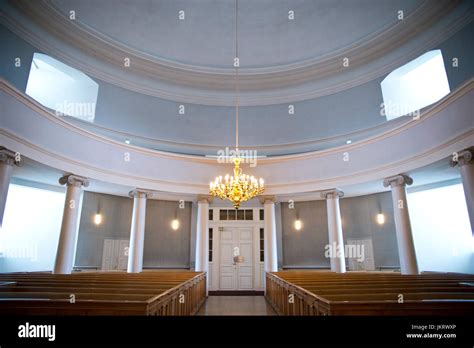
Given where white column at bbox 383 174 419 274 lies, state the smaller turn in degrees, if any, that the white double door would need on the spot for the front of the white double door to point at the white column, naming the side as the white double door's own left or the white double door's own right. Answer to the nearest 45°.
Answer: approximately 45° to the white double door's own left

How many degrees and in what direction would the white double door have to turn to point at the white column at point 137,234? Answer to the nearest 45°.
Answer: approximately 45° to its right

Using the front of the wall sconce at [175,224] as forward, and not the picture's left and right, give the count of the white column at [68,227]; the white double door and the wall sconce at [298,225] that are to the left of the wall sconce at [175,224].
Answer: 2

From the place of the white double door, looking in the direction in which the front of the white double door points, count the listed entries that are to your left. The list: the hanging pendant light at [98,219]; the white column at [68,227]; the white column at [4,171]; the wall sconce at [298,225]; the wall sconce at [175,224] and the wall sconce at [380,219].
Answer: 2

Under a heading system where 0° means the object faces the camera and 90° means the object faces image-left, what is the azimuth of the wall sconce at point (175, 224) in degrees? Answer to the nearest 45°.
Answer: approximately 0°

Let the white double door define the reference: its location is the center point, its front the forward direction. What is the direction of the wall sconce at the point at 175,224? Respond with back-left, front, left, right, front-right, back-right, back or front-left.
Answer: right

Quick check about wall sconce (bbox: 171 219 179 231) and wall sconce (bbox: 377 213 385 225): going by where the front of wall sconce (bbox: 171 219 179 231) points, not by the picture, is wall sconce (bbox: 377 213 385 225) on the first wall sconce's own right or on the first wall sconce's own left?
on the first wall sconce's own left

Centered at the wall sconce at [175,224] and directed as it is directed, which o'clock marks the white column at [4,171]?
The white column is roughly at 1 o'clock from the wall sconce.

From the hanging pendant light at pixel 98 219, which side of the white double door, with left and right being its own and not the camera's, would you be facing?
right

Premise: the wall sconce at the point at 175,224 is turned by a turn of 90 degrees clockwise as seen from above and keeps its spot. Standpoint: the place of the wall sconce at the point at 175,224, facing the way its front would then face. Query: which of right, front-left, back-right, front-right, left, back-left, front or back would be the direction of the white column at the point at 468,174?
back-left

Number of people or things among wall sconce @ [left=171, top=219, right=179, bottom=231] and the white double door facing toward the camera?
2

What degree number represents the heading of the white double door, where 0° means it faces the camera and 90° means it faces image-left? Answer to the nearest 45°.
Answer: approximately 0°

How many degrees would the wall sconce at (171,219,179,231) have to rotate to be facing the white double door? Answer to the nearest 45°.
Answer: approximately 90° to its left
